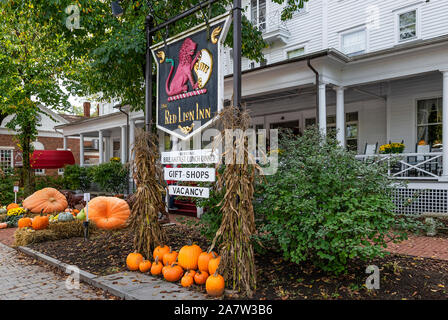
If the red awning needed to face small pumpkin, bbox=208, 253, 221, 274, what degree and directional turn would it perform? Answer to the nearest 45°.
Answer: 0° — it already faces it

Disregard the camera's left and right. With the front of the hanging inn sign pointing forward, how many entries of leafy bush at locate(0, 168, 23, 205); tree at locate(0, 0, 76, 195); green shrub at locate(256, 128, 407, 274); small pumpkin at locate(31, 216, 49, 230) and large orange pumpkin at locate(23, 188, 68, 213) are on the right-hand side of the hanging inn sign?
4

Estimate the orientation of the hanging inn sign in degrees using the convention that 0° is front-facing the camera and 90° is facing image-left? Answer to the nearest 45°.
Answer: approximately 45°

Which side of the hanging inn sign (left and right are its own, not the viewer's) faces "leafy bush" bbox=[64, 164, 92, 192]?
right

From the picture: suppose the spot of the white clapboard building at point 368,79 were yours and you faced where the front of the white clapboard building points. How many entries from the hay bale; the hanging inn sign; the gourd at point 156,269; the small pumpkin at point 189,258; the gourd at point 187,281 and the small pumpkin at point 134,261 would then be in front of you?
6

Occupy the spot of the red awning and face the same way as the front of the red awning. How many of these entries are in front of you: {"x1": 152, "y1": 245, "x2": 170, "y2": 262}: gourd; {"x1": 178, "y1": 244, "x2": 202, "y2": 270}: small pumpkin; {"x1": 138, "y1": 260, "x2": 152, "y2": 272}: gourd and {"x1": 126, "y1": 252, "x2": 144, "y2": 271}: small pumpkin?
4

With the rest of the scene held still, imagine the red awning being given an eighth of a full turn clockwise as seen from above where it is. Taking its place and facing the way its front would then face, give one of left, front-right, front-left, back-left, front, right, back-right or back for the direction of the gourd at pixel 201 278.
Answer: front-left

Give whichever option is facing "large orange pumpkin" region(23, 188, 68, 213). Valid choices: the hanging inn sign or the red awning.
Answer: the red awning

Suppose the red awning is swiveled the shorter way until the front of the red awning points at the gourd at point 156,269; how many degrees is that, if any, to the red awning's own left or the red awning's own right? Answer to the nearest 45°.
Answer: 0° — it already faces it

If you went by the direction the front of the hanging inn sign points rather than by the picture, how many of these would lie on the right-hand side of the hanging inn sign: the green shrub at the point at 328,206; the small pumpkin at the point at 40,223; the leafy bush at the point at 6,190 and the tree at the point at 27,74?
3

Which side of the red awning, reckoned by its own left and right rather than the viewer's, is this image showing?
front

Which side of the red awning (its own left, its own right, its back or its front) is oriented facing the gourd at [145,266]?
front

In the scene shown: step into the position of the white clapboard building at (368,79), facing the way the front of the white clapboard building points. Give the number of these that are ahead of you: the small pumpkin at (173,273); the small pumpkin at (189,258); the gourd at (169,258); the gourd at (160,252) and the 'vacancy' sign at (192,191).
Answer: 5

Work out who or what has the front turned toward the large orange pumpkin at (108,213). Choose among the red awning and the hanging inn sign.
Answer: the red awning

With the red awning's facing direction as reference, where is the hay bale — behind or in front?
in front

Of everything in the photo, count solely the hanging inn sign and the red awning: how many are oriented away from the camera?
0
